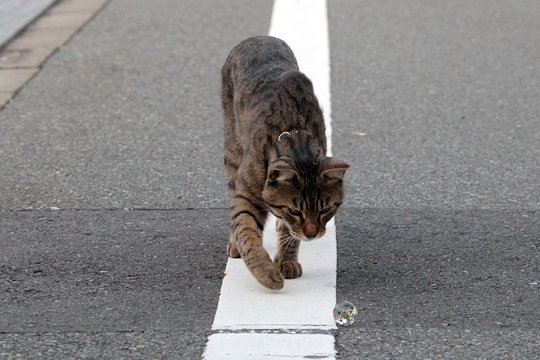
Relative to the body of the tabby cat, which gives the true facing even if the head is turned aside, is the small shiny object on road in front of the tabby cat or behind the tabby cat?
in front

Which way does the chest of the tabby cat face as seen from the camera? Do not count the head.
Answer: toward the camera
